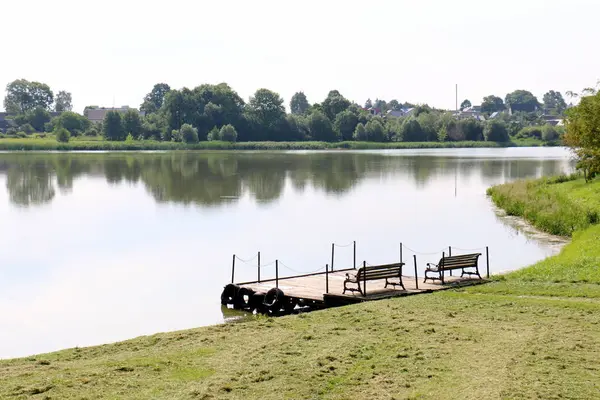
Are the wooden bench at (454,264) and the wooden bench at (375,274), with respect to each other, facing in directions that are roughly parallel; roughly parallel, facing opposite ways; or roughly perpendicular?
roughly parallel

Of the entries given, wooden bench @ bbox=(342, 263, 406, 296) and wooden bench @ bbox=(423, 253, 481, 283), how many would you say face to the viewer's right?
0

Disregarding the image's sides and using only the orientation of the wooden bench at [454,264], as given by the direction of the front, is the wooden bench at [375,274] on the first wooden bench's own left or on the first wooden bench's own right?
on the first wooden bench's own left

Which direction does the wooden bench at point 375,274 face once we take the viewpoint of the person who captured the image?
facing away from the viewer and to the left of the viewer

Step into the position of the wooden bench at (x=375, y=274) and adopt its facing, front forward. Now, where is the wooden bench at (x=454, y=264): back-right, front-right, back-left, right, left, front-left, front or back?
right

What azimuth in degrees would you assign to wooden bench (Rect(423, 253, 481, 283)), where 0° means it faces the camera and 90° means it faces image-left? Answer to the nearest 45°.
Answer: approximately 135°
